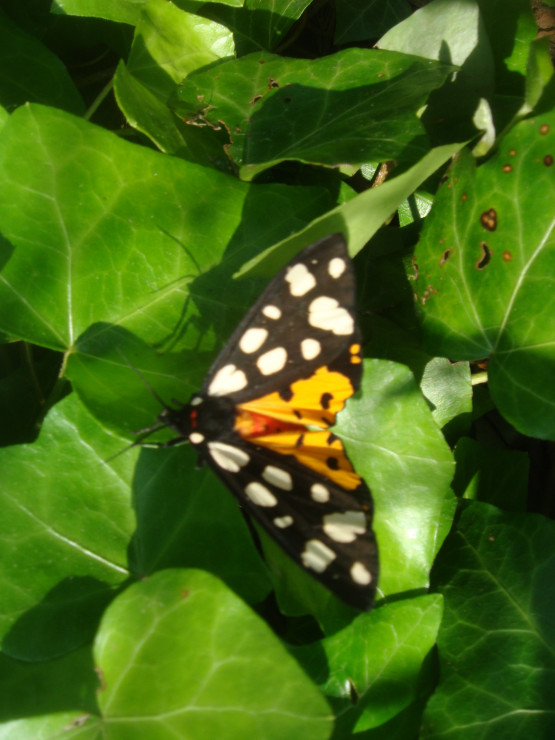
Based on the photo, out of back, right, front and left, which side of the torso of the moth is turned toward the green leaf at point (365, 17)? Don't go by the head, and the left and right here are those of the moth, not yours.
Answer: right

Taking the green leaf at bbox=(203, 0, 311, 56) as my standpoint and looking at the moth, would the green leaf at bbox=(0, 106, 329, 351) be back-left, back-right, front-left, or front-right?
front-right

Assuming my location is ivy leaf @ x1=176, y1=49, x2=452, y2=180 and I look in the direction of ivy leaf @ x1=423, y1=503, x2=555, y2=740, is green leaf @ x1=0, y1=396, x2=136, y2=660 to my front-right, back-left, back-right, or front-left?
front-right

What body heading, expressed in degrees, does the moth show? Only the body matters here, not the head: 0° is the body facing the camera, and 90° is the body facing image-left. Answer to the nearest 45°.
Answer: approximately 90°
